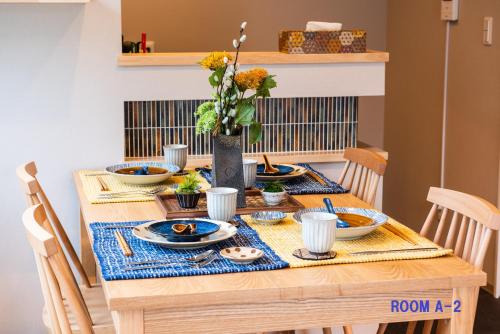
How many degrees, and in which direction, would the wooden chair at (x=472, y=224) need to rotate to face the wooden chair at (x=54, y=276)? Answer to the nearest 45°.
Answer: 0° — it already faces it

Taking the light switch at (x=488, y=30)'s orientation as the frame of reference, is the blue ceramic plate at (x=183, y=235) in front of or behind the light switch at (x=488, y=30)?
in front

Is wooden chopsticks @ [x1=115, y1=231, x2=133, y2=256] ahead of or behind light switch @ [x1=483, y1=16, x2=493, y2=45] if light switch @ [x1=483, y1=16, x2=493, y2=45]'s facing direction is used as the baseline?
ahead

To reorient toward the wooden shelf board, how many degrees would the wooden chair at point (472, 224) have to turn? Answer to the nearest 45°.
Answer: approximately 90° to its right

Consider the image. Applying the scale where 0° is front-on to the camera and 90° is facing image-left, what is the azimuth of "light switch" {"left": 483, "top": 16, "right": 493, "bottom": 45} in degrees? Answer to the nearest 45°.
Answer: approximately 45°

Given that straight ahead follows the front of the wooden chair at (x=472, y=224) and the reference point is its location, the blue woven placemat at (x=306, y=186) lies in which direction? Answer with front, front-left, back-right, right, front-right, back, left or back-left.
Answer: right

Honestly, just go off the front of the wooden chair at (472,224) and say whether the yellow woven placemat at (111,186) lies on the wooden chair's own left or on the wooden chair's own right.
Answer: on the wooden chair's own right

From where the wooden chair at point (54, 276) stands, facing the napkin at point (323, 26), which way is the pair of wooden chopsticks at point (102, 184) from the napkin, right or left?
left

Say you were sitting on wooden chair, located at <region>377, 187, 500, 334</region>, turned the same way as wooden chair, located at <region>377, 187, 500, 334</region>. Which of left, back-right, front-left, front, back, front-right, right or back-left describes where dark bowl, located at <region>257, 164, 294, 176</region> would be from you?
right

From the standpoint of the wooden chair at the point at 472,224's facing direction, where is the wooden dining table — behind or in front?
in front

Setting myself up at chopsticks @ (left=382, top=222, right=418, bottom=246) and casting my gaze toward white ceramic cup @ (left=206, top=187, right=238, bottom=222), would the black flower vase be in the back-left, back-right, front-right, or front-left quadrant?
front-right

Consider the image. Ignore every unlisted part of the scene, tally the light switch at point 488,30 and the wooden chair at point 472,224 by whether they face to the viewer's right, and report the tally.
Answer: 0
